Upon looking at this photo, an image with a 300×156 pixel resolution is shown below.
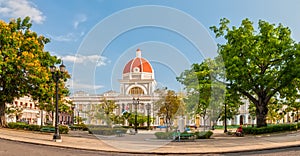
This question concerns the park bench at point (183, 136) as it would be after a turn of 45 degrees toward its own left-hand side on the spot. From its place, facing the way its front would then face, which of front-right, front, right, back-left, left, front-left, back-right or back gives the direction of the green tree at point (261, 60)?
left

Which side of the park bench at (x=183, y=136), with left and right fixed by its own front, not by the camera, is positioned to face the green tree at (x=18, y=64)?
right

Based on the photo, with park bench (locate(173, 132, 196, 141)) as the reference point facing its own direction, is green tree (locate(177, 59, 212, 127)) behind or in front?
behind

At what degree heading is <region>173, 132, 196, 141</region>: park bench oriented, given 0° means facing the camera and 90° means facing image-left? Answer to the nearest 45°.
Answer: approximately 0°
